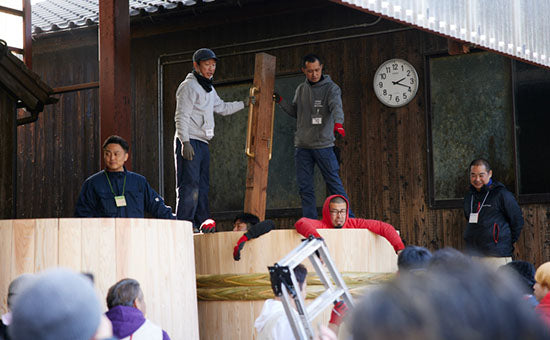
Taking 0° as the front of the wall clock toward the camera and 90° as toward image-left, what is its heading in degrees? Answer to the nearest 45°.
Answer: approximately 0°

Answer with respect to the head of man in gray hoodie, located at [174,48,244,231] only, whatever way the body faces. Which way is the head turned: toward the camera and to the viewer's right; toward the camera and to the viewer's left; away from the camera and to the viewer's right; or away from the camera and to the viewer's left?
toward the camera and to the viewer's right

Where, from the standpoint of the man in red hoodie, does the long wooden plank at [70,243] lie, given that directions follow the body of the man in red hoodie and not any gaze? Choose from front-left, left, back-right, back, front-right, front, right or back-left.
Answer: front-right

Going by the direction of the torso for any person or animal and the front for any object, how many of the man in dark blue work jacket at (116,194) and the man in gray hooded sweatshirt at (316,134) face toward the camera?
2

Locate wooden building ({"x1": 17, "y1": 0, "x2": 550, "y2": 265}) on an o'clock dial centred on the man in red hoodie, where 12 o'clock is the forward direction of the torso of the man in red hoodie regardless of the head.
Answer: The wooden building is roughly at 6 o'clock from the man in red hoodie.

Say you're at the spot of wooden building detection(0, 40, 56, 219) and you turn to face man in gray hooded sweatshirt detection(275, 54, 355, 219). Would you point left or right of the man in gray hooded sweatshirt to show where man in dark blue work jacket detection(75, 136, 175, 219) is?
right

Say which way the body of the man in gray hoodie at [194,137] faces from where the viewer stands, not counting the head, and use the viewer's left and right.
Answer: facing the viewer and to the right of the viewer
